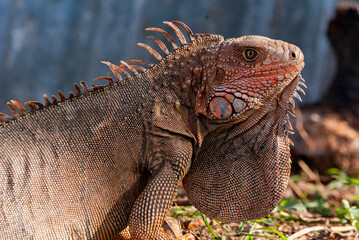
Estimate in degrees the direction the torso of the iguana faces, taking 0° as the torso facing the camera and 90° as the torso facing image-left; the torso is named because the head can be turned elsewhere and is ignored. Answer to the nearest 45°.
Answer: approximately 270°
